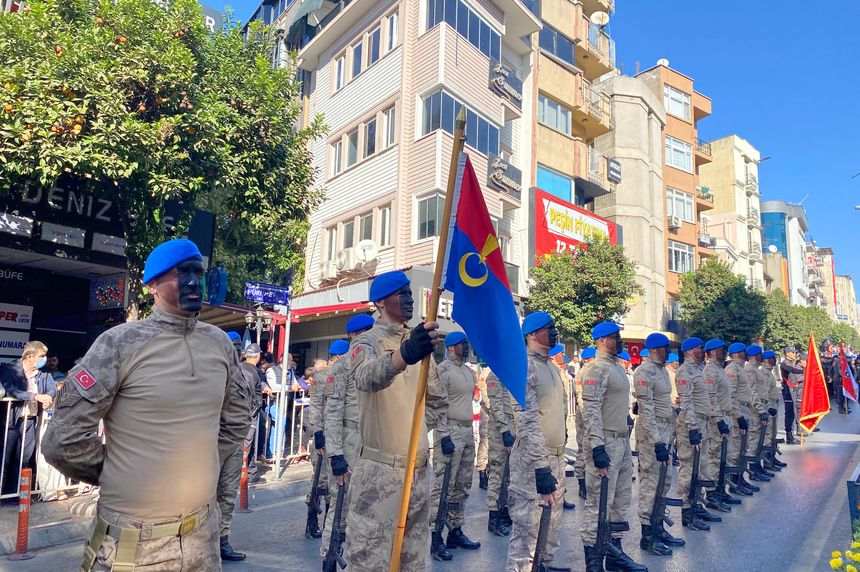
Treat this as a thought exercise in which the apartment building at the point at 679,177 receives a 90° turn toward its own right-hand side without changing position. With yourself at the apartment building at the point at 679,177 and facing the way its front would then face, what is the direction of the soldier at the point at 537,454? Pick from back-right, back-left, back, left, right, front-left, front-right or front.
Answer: front-left

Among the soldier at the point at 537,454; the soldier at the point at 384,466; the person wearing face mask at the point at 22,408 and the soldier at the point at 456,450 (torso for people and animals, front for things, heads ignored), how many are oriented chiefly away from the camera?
0

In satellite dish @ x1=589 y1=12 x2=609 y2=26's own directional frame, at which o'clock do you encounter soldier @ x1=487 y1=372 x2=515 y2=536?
The soldier is roughly at 12 o'clock from the satellite dish.

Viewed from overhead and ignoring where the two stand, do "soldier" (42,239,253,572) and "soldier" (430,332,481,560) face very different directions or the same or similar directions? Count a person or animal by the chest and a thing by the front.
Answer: same or similar directions

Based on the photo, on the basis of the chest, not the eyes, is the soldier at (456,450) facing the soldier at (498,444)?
no

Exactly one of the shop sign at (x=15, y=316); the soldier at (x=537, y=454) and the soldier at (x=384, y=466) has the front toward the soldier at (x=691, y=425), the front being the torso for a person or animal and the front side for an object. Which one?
the shop sign

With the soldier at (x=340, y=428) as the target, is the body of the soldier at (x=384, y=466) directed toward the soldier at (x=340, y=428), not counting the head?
no

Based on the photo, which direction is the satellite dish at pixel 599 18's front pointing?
toward the camera

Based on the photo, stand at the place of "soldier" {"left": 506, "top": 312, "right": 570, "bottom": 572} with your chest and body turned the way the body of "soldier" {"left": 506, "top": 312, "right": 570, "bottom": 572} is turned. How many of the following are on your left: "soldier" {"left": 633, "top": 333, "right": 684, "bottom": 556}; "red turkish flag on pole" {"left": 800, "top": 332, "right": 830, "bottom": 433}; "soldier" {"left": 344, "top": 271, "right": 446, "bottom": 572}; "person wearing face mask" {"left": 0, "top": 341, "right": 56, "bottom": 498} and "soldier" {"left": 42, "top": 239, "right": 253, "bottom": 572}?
2

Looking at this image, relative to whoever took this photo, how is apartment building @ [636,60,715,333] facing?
facing the viewer and to the right of the viewer

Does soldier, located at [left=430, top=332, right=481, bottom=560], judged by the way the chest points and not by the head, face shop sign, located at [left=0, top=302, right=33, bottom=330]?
no

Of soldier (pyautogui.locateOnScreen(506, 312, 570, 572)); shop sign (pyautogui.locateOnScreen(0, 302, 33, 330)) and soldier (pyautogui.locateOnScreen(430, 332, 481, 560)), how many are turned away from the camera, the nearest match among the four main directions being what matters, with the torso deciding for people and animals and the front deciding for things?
0

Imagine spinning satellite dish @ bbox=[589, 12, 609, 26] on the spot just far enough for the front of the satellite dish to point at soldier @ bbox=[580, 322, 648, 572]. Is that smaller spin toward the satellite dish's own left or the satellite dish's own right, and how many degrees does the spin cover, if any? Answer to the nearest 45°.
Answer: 0° — it already faces them

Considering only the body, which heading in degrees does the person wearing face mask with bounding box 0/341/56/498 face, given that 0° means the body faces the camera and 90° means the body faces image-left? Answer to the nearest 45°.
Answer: approximately 315°

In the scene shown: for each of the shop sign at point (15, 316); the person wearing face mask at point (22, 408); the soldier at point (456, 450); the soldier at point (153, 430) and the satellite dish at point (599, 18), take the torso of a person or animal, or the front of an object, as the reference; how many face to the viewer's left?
0

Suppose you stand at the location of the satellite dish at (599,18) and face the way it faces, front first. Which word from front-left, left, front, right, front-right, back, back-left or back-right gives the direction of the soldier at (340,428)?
front

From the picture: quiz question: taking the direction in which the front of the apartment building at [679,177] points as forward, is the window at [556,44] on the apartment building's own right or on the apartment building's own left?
on the apartment building's own right

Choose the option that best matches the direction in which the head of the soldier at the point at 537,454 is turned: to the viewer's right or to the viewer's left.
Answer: to the viewer's right
